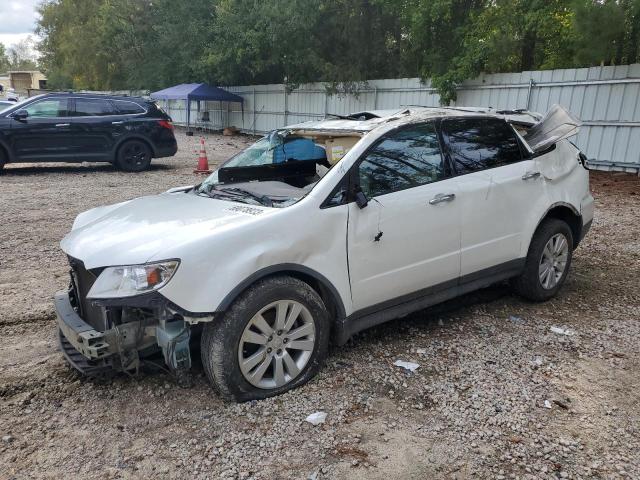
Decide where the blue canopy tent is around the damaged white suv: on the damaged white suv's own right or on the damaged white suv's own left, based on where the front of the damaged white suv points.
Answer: on the damaged white suv's own right

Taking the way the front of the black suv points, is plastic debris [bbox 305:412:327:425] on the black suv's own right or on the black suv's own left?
on the black suv's own left

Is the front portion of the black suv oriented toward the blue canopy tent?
no

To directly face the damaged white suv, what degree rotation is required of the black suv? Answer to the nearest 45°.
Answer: approximately 90° to its left

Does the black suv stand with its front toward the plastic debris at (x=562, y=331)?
no

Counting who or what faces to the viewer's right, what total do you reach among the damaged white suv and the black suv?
0

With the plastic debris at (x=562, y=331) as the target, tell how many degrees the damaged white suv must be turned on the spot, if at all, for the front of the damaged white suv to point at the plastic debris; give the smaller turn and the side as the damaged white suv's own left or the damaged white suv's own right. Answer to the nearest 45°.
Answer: approximately 135° to the damaged white suv's own left

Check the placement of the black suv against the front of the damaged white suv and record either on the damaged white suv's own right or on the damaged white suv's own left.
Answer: on the damaged white suv's own right

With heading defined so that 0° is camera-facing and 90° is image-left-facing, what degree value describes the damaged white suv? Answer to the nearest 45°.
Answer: approximately 45°

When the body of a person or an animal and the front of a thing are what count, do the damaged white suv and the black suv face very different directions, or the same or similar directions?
same or similar directions

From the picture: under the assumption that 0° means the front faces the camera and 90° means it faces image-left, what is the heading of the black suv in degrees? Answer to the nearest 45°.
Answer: approximately 90°
